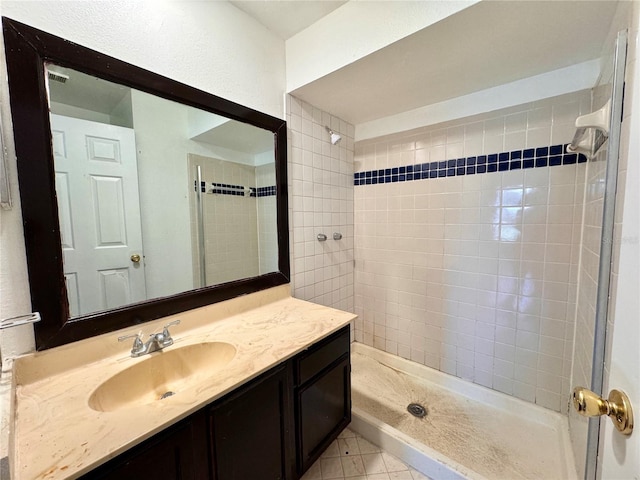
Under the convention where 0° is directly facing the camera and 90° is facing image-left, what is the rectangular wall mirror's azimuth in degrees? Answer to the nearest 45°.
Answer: approximately 315°

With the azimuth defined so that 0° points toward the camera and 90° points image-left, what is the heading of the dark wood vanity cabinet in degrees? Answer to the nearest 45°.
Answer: approximately 315°

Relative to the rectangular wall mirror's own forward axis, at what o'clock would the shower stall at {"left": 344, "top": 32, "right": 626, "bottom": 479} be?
The shower stall is roughly at 11 o'clock from the rectangular wall mirror.
